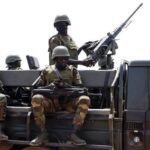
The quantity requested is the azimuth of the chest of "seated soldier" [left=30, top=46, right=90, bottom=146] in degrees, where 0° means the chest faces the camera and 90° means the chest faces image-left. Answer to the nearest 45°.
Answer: approximately 0°

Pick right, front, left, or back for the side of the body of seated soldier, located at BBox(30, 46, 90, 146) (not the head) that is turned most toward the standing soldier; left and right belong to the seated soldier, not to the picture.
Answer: back

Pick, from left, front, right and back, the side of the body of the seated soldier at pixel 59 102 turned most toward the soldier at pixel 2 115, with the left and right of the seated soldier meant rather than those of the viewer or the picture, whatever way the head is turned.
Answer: right

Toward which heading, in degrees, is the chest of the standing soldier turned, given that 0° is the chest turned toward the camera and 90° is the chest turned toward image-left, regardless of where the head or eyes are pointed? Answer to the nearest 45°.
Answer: approximately 315°
